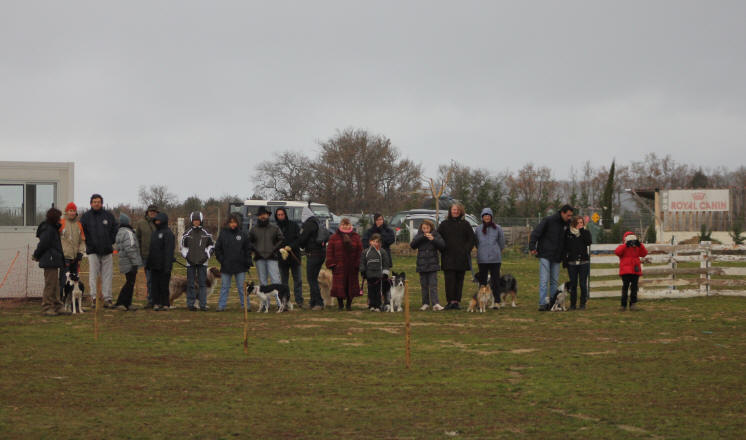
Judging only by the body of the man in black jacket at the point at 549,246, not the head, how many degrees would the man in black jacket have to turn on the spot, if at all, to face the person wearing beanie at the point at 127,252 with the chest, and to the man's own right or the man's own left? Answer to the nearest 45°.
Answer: approximately 135° to the man's own right

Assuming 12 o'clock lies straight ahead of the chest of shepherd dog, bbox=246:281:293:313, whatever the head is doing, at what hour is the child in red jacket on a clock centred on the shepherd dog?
The child in red jacket is roughly at 6 o'clock from the shepherd dog.

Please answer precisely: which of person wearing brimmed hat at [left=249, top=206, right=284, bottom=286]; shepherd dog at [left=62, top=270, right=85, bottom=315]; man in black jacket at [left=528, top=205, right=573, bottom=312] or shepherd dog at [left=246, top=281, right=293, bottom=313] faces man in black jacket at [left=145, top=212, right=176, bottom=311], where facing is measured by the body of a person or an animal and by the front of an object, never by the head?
shepherd dog at [left=246, top=281, right=293, bottom=313]

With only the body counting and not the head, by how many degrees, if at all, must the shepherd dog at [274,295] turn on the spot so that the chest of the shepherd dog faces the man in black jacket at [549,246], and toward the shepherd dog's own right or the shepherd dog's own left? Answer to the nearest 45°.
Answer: approximately 180°

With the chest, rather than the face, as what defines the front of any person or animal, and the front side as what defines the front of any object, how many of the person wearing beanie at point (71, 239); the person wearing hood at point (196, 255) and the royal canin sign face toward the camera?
3

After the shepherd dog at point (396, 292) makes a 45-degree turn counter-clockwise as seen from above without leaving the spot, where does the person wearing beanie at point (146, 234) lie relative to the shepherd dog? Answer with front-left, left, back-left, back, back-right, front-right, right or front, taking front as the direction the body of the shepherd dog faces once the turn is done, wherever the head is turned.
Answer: back-right

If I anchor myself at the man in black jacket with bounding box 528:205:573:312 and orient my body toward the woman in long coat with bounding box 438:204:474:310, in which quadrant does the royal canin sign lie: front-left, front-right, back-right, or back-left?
back-right

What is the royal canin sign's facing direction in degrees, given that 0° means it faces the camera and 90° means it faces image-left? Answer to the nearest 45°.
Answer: approximately 0°

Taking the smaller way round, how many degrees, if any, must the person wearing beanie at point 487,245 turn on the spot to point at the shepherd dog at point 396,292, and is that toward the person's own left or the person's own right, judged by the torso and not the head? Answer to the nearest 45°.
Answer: approximately 90° to the person's own right

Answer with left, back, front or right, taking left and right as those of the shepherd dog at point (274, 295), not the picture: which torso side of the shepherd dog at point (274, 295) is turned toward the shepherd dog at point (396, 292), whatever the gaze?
back
